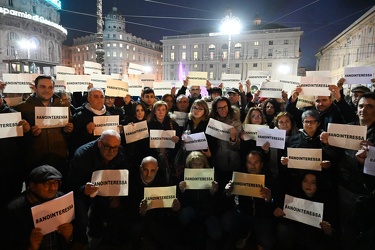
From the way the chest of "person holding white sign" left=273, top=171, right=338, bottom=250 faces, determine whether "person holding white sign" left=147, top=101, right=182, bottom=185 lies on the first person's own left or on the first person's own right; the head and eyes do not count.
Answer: on the first person's own right

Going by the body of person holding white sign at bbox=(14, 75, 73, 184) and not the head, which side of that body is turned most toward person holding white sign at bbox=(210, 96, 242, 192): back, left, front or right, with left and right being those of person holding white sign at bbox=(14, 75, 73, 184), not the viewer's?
left

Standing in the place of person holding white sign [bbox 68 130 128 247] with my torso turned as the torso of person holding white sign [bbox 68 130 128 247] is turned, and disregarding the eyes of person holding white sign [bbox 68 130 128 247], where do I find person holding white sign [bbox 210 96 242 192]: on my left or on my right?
on my left

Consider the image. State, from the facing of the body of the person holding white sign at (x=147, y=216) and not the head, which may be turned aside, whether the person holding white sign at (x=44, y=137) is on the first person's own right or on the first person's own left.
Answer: on the first person's own right

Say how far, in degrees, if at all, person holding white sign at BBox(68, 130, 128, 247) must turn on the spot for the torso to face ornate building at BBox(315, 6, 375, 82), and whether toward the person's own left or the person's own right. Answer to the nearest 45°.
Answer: approximately 90° to the person's own left

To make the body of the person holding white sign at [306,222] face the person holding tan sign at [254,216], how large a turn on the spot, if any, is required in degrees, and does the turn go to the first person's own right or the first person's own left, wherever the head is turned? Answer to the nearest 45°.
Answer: approximately 90° to the first person's own right

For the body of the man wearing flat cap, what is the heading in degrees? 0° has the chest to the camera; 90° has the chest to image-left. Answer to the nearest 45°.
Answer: approximately 315°
